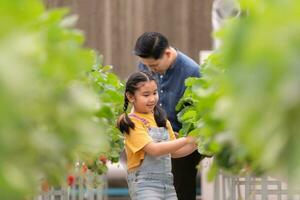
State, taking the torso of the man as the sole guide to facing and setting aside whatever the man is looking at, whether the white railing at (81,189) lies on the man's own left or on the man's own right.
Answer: on the man's own right

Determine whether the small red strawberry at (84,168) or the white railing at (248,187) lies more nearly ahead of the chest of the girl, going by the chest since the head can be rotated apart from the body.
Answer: the white railing

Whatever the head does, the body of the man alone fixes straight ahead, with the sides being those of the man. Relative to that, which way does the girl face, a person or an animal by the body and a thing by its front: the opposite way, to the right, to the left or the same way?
to the left

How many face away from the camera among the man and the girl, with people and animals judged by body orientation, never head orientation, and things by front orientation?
0

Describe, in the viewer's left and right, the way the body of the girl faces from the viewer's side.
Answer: facing the viewer and to the right of the viewer

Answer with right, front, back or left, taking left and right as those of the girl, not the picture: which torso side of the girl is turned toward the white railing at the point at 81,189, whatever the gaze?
back
